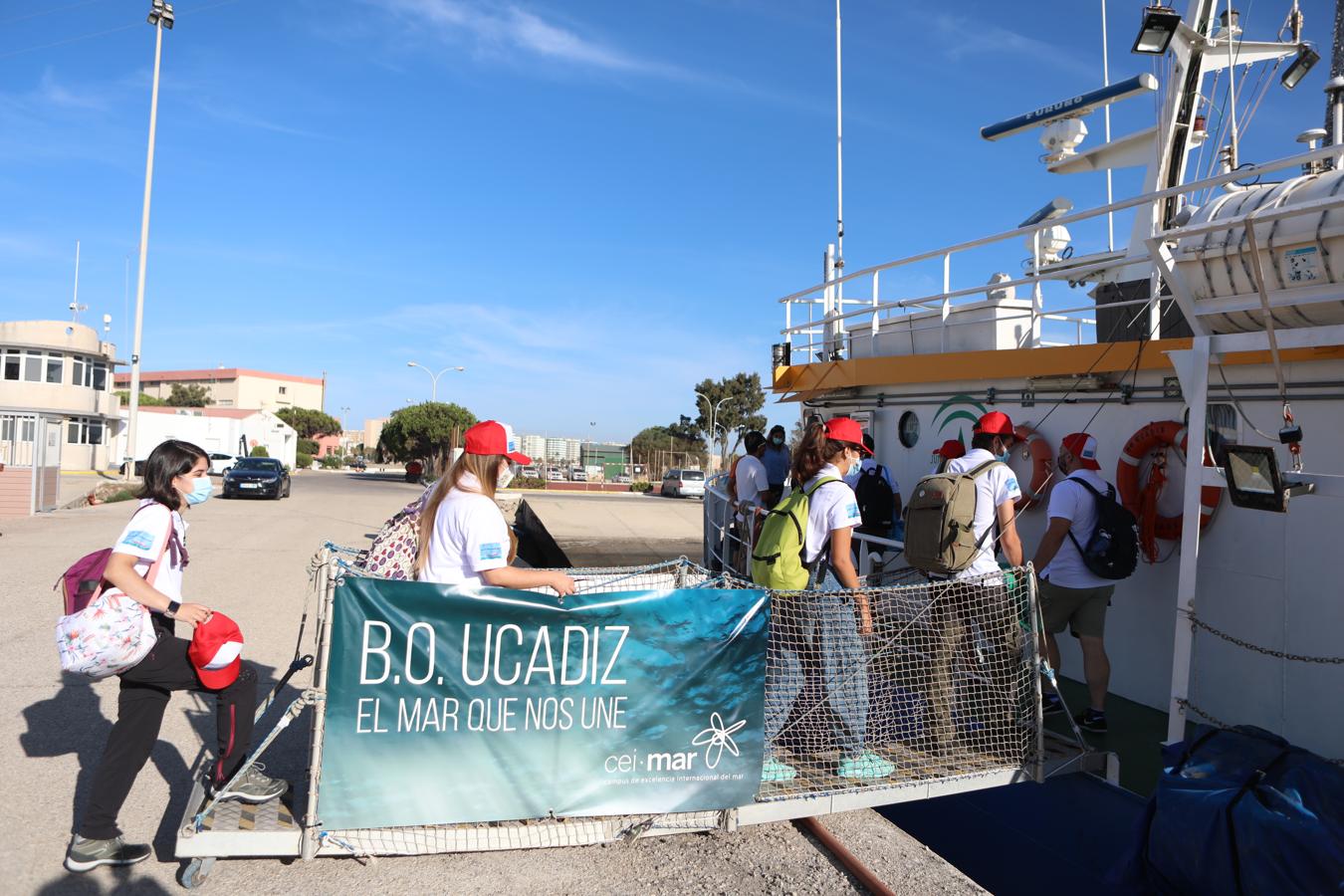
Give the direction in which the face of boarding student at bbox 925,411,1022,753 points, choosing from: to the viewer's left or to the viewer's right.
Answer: to the viewer's right

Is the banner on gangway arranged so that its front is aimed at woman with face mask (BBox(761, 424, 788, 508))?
no

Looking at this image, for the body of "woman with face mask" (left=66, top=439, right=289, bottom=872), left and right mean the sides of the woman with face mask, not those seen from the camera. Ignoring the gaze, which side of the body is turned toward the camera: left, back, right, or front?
right

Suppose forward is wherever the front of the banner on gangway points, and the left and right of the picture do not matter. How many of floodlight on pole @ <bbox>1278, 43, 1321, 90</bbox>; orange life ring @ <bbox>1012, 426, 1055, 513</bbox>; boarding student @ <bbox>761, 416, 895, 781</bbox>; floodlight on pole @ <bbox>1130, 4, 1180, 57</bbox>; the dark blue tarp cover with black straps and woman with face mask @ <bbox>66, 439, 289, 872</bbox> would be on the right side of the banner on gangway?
1

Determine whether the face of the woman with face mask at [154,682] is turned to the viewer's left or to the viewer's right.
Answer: to the viewer's right

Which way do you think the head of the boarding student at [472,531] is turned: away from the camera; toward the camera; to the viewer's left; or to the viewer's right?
to the viewer's right

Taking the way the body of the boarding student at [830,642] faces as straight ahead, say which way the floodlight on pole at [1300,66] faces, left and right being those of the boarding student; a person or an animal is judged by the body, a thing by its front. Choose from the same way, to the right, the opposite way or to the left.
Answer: the opposite way

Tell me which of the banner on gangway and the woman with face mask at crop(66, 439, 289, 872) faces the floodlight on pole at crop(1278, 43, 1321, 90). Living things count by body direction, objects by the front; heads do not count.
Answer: the woman with face mask

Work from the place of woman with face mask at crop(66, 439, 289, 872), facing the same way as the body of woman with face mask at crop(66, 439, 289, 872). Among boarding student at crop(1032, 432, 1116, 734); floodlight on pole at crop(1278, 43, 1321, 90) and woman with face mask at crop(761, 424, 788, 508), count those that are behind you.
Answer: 0

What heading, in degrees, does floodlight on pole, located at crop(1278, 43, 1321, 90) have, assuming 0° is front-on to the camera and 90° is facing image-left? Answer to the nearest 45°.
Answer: approximately 45°

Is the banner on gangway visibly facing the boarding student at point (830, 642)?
no

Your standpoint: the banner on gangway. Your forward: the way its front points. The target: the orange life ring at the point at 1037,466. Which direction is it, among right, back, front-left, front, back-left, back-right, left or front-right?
back-left

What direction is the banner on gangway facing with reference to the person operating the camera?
facing the viewer

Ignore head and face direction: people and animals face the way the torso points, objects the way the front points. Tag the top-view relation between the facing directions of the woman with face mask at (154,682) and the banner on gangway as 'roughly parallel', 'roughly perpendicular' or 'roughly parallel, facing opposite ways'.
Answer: roughly perpendicular

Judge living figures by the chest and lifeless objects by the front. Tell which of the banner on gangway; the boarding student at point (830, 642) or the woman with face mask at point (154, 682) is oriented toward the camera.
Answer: the banner on gangway

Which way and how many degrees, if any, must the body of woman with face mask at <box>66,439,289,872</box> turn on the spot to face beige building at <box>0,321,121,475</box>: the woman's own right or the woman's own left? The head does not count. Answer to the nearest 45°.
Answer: approximately 90° to the woman's own left

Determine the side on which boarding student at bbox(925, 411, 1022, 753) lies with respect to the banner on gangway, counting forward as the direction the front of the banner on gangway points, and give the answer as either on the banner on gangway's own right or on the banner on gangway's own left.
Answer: on the banner on gangway's own left

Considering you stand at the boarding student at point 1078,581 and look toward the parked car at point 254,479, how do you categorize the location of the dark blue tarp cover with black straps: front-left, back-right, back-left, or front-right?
back-left

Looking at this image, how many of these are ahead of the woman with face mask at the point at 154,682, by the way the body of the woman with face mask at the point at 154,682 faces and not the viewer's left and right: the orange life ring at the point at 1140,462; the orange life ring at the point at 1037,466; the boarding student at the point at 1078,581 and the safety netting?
4
